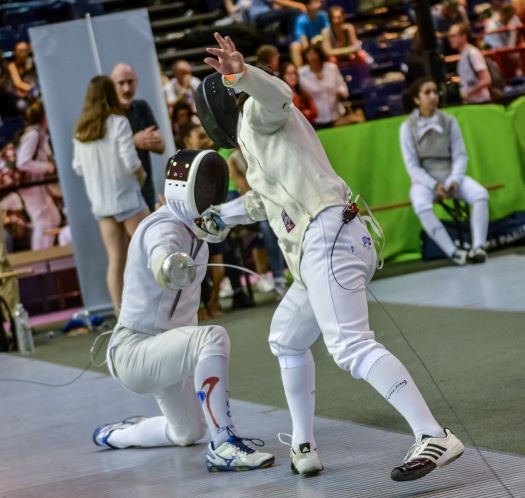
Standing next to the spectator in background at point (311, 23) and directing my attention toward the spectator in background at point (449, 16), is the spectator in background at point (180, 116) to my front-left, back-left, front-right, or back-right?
back-right

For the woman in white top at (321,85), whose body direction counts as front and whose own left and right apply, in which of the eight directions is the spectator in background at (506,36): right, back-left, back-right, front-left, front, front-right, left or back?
back-left

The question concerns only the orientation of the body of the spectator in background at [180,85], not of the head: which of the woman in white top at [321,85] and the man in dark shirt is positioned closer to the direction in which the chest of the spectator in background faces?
the man in dark shirt
